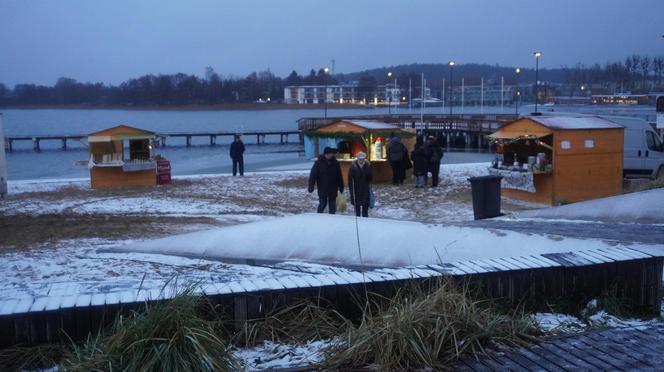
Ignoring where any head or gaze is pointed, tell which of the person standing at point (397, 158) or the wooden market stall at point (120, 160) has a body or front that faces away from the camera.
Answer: the person standing

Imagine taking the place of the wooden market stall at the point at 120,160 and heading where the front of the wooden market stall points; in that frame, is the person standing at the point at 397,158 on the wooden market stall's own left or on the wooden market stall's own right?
on the wooden market stall's own left

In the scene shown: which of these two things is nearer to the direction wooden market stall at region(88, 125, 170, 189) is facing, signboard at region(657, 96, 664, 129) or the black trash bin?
the black trash bin

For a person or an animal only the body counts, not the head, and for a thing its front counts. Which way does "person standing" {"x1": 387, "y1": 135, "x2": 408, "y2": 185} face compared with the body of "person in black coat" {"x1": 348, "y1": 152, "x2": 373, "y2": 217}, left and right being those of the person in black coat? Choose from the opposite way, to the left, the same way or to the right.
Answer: the opposite way

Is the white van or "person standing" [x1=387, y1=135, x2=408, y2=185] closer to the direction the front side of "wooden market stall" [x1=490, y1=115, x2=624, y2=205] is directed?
the person standing

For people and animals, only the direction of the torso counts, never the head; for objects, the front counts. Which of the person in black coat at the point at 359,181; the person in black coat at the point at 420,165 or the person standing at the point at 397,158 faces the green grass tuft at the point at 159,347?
the person in black coat at the point at 359,181

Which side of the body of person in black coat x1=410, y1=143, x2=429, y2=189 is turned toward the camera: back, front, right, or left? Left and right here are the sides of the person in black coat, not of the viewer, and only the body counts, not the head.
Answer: back

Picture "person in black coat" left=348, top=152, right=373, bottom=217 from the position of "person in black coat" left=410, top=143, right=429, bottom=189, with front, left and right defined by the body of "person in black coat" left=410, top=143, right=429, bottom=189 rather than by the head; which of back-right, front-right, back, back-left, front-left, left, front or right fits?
back

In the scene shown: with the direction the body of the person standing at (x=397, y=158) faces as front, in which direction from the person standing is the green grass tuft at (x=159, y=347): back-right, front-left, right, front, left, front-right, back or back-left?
back

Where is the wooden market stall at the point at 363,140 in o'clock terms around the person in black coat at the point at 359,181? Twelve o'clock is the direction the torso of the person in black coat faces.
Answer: The wooden market stall is roughly at 6 o'clock from the person in black coat.

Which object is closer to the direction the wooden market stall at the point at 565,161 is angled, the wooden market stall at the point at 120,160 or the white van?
the wooden market stall

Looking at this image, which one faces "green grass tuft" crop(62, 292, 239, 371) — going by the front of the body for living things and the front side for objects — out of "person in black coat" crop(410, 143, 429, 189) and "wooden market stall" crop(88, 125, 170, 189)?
the wooden market stall

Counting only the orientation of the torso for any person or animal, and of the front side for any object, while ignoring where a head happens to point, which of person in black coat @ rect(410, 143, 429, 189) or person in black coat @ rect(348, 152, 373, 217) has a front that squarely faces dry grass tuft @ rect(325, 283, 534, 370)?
person in black coat @ rect(348, 152, 373, 217)
